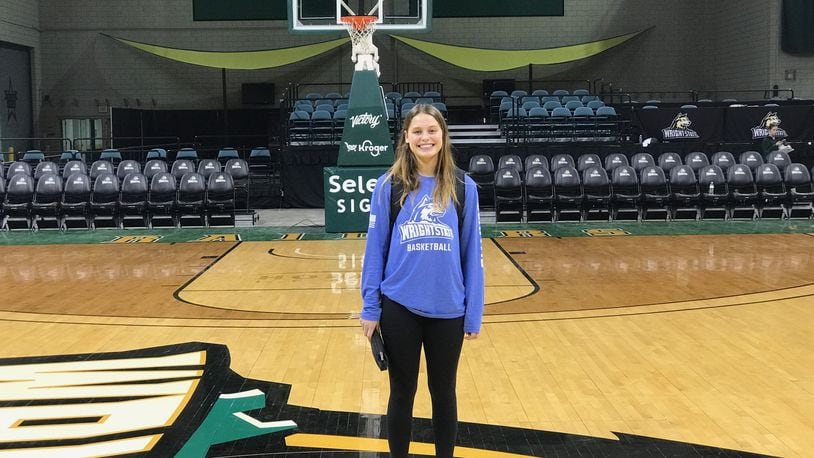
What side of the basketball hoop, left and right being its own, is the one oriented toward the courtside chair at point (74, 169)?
right

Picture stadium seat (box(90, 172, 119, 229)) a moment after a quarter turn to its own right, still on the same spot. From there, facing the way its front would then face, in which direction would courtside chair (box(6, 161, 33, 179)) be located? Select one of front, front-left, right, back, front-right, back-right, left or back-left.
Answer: front-right

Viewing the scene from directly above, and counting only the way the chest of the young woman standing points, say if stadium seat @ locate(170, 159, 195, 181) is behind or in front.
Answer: behind

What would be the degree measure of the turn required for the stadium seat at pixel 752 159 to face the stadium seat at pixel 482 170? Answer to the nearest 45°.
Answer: approximately 90° to its right

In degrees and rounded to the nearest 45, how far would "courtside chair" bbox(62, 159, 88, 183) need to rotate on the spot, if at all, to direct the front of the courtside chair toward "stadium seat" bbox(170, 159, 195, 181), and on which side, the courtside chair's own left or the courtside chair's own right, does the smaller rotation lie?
approximately 90° to the courtside chair's own left

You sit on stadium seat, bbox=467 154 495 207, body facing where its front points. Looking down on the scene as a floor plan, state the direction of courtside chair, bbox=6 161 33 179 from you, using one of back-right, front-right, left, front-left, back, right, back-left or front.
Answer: right

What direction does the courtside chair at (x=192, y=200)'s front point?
toward the camera

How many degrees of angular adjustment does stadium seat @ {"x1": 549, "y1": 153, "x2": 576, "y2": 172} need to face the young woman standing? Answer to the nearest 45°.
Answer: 0° — it already faces them

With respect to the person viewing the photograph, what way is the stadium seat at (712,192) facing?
facing the viewer

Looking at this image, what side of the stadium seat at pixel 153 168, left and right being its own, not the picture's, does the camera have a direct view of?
front

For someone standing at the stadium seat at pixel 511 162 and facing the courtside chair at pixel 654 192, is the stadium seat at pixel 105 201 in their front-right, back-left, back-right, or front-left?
back-right

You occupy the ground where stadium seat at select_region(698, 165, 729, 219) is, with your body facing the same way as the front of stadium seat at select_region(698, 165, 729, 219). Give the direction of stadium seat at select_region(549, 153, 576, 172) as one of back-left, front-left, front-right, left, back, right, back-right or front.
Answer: right

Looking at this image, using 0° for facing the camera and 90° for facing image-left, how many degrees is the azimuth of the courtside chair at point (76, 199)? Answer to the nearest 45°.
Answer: approximately 0°

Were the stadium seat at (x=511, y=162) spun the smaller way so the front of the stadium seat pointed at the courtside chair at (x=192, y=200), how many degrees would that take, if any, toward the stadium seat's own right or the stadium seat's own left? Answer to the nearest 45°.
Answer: approximately 90° to the stadium seat's own right

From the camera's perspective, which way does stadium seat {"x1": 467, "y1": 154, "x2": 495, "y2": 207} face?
toward the camera

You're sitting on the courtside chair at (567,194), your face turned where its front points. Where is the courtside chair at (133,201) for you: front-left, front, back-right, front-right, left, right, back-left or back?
right
